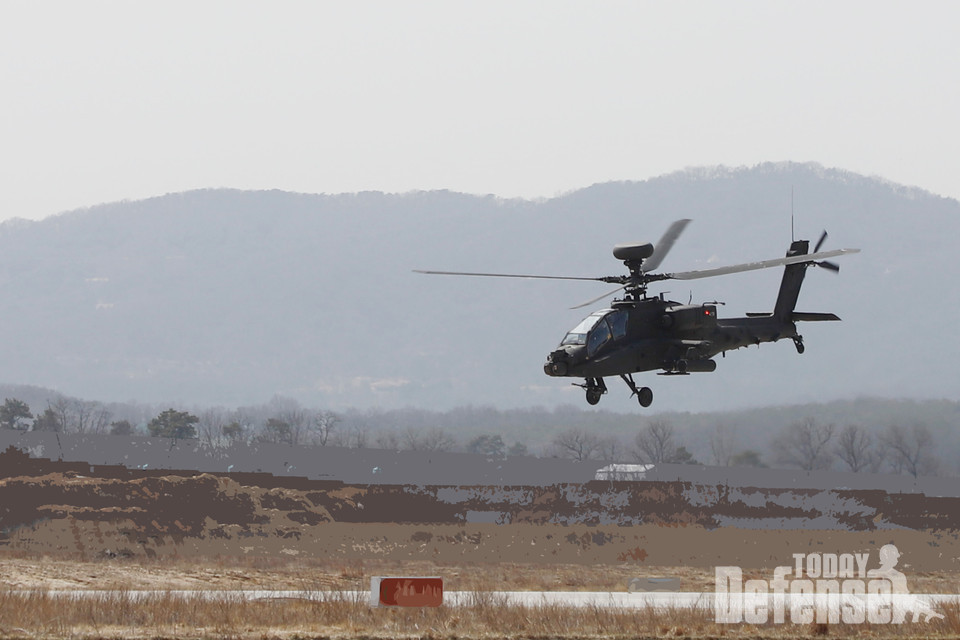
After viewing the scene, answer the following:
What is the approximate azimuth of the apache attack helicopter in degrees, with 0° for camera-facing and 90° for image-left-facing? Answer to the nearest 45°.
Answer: approximately 45°

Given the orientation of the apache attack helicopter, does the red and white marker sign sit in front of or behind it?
in front
